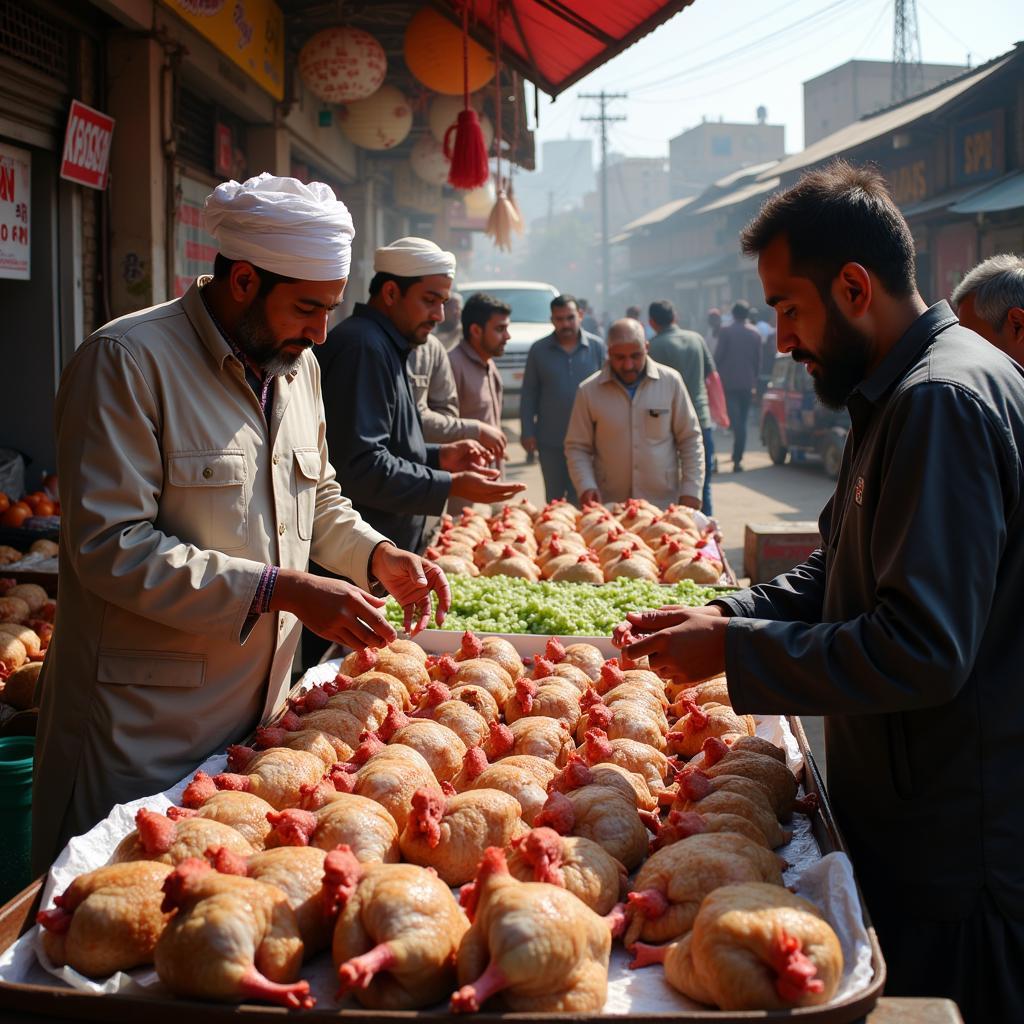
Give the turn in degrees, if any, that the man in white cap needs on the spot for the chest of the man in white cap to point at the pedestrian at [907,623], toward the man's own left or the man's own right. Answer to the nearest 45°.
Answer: approximately 90° to the man's own right

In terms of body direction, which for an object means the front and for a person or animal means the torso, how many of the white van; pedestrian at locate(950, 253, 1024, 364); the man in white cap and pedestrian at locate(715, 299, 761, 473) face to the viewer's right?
1

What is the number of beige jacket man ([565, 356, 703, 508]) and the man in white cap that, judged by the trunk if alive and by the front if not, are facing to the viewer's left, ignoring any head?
0

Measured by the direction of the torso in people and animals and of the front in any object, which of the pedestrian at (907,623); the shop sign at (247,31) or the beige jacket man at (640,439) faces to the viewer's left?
the pedestrian

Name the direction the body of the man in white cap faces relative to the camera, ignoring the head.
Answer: to the viewer's right

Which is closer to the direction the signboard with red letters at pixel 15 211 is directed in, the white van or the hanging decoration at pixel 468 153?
the hanging decoration

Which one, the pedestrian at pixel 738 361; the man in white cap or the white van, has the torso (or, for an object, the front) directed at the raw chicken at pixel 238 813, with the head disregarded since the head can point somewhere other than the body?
the white van

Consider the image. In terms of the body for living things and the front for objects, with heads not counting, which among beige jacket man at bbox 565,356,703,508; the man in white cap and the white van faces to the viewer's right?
the man in white cap

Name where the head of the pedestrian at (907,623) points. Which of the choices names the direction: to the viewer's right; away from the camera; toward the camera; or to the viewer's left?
to the viewer's left

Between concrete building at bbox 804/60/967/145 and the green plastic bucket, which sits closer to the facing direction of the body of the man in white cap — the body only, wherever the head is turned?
the concrete building

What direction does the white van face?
toward the camera

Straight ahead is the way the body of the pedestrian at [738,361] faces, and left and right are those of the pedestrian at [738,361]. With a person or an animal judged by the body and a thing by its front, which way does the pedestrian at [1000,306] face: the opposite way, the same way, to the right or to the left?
to the left

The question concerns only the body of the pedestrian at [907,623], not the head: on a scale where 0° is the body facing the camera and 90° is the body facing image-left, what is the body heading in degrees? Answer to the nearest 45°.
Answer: approximately 90°

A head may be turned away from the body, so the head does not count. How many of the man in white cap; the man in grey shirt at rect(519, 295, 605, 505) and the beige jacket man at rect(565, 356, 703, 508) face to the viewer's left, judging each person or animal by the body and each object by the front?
0

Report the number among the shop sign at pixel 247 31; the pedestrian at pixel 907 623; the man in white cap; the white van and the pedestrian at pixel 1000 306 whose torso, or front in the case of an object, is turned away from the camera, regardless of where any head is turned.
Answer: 0

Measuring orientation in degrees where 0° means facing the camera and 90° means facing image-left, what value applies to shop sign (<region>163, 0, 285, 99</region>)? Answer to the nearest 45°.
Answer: approximately 315°
